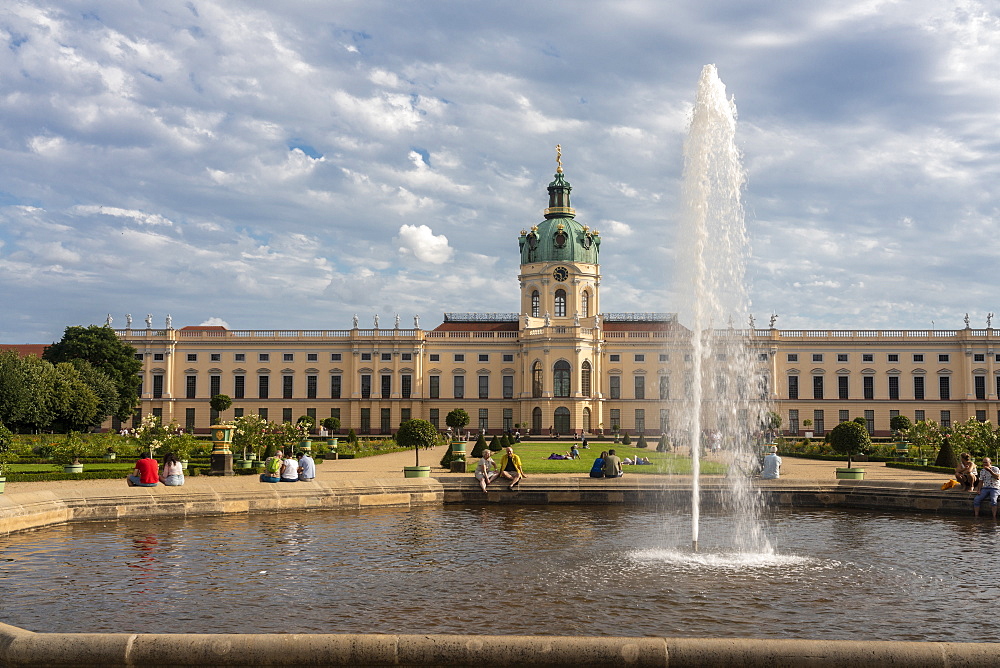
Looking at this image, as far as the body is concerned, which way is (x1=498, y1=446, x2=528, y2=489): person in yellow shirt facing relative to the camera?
toward the camera

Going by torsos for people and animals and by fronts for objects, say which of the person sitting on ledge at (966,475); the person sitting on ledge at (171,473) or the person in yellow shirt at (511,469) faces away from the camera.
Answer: the person sitting on ledge at (171,473)

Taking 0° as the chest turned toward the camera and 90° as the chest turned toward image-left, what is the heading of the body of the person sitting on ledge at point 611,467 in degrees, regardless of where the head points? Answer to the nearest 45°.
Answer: approximately 180°

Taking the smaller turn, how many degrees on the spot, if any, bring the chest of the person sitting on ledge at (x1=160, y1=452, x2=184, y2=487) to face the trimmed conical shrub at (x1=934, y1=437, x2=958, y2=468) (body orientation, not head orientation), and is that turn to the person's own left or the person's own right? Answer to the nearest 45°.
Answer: approximately 90° to the person's own right

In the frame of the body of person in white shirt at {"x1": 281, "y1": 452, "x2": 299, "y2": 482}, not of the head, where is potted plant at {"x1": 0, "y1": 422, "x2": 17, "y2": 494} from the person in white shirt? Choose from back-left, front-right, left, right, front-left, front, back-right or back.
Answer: front-left

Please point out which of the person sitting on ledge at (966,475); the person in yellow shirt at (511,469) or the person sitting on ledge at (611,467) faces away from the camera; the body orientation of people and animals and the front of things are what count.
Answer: the person sitting on ledge at (611,467)

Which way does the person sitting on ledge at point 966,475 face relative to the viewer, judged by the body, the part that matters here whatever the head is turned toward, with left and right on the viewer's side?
facing the viewer

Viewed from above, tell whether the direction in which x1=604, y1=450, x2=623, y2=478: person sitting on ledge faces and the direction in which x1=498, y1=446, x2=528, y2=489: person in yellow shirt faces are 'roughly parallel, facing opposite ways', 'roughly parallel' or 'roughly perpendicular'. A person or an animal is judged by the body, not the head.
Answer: roughly parallel, facing opposite ways

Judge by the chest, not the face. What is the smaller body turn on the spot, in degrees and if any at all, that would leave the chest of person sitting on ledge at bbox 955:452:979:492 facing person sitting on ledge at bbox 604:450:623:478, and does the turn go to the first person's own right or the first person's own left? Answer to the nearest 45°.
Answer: approximately 90° to the first person's own right

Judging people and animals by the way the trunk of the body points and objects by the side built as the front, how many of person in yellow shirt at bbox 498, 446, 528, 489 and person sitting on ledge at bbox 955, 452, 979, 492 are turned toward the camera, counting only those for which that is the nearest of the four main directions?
2

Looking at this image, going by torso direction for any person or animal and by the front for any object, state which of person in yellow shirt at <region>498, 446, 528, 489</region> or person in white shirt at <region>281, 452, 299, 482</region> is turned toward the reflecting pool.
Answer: the person in yellow shirt

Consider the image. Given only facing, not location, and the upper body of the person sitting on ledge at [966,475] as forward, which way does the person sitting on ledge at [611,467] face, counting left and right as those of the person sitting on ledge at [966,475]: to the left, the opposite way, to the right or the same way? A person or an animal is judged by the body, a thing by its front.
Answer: the opposite way

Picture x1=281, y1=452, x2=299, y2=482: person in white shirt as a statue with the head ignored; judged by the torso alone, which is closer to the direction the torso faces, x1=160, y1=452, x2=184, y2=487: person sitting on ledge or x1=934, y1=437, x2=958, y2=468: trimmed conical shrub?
the trimmed conical shrub

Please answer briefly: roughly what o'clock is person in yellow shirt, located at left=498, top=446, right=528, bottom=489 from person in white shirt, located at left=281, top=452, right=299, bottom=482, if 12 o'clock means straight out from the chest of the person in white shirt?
The person in yellow shirt is roughly at 4 o'clock from the person in white shirt.

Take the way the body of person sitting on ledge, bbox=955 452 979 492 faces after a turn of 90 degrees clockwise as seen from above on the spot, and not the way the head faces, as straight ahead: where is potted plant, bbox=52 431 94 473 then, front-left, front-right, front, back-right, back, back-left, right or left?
front

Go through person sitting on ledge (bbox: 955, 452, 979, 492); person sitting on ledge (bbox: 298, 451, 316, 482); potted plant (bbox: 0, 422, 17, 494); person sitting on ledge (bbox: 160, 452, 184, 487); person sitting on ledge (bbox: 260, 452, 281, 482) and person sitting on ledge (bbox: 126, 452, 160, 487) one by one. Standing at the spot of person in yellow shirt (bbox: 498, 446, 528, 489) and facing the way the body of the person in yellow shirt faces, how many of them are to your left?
1

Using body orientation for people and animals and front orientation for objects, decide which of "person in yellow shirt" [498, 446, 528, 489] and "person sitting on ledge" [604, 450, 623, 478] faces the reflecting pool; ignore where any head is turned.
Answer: the person in yellow shirt
